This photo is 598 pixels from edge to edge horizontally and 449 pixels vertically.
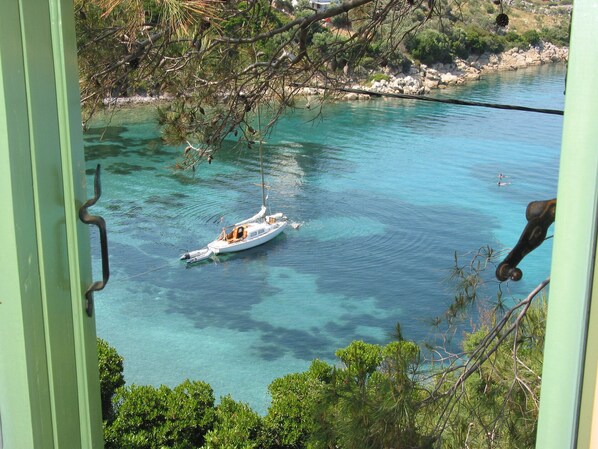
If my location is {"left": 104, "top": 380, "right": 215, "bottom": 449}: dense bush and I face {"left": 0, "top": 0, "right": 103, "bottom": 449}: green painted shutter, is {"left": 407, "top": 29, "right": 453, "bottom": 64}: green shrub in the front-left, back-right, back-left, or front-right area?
back-left

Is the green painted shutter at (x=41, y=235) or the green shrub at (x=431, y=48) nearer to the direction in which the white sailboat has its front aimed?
the green shrub

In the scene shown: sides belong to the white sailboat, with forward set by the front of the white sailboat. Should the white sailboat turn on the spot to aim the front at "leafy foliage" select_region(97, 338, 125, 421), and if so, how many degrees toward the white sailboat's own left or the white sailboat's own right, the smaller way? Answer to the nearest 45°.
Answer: approximately 135° to the white sailboat's own right

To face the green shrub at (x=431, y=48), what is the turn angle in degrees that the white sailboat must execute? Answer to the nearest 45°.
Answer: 0° — it already faces it

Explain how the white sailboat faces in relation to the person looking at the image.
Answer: facing away from the viewer and to the right of the viewer

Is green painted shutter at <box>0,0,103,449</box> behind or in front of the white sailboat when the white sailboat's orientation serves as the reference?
behind

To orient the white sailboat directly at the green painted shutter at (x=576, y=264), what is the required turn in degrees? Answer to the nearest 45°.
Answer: approximately 135° to its right

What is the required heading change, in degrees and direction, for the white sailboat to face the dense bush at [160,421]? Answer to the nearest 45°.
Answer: approximately 135° to its right
